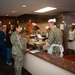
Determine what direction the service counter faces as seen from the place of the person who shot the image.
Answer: facing the viewer and to the left of the viewer
